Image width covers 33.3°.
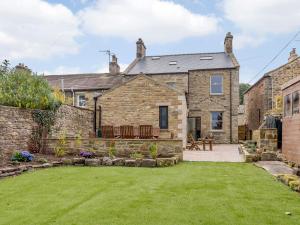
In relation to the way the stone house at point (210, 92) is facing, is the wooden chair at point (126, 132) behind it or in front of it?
in front

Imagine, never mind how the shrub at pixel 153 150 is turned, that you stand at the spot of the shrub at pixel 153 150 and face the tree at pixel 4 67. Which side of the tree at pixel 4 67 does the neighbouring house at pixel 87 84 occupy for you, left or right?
right

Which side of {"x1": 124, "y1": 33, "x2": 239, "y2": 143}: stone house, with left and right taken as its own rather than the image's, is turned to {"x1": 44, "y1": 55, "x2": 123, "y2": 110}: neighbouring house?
right

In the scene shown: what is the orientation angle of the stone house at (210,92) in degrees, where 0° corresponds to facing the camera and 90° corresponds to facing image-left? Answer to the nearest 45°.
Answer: approximately 0°

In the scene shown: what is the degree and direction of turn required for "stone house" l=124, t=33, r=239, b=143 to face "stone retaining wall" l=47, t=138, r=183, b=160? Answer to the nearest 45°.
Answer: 0° — it already faces it

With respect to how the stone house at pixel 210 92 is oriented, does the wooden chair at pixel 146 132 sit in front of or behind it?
in front

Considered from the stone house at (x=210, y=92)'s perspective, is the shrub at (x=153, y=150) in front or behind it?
in front

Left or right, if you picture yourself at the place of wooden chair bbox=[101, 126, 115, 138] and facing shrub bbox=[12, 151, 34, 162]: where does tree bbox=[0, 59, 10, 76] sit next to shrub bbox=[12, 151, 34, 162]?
right
